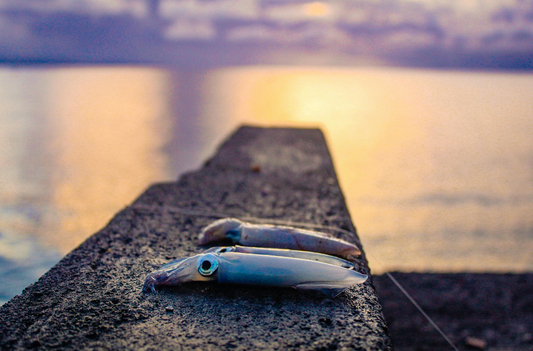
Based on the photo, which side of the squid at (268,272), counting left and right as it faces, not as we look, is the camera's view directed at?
left

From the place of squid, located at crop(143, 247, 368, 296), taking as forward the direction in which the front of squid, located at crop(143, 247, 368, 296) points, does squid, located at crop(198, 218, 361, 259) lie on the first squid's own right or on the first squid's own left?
on the first squid's own right

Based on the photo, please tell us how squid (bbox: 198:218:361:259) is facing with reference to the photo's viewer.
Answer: facing to the left of the viewer

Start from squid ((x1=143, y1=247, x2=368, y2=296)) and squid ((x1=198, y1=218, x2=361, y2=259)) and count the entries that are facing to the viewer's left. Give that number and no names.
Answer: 2

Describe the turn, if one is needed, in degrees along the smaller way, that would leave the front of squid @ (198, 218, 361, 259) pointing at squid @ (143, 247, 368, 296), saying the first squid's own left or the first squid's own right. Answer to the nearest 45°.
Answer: approximately 90° to the first squid's own left
